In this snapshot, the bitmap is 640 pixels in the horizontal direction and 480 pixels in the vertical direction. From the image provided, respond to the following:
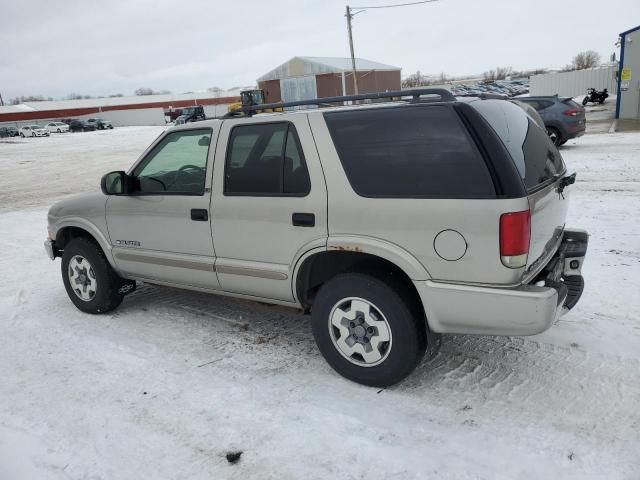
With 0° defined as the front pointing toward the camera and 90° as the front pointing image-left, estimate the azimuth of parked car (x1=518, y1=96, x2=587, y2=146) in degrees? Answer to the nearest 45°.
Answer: approximately 135°

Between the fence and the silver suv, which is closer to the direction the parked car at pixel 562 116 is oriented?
the fence

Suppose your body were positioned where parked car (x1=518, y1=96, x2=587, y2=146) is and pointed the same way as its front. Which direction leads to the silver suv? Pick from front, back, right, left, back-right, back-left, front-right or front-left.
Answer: back-left

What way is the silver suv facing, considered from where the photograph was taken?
facing away from the viewer and to the left of the viewer

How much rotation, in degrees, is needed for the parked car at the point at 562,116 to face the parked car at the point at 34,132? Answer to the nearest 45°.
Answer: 0° — it already faces it

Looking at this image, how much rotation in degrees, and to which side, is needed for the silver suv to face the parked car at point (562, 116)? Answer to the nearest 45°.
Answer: approximately 90° to its right

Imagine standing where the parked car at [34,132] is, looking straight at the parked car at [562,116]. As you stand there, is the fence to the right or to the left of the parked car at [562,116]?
left

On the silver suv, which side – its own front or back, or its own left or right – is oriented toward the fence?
right

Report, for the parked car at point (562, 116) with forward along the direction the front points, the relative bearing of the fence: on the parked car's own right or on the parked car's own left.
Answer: on the parked car's own right
